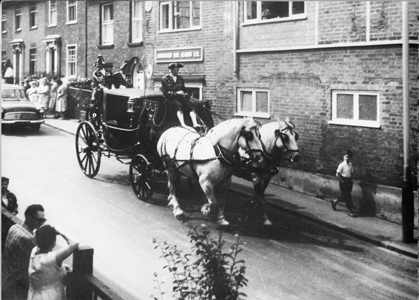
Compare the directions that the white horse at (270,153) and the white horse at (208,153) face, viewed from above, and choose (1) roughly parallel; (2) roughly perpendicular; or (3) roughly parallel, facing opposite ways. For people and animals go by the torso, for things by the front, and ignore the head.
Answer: roughly parallel

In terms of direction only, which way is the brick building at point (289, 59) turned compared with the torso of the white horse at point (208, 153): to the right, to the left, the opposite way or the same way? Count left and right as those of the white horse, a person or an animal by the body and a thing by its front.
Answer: to the right

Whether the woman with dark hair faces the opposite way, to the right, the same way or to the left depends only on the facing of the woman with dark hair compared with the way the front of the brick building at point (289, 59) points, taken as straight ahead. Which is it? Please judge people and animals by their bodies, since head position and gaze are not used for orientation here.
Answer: the opposite way

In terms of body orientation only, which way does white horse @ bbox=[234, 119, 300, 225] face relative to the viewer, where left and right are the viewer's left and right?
facing the viewer and to the right of the viewer

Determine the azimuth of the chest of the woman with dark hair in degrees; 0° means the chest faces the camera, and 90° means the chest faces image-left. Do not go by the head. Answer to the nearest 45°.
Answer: approximately 225°

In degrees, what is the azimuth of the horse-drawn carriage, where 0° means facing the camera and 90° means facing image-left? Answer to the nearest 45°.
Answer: approximately 315°

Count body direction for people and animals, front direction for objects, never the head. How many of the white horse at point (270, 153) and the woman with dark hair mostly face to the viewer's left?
0

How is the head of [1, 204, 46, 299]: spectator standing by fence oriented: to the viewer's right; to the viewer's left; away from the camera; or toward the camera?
to the viewer's right

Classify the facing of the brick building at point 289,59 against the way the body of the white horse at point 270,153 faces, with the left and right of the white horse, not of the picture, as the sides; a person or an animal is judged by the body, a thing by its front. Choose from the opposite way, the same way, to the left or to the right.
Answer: to the right

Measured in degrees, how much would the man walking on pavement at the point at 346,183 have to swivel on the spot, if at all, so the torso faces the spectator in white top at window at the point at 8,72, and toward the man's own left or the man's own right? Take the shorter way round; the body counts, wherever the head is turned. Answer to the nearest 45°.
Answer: approximately 135° to the man's own right

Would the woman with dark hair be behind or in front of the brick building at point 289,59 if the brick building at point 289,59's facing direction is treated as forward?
in front
